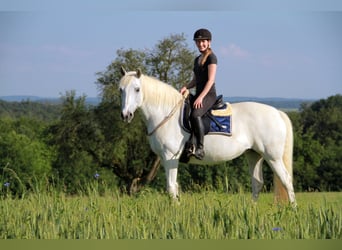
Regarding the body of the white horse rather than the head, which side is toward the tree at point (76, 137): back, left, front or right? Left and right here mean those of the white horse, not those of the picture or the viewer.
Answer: right

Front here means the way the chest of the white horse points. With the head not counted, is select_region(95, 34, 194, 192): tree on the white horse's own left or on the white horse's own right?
on the white horse's own right

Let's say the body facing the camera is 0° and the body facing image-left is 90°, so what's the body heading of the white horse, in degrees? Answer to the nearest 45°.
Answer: approximately 90°
